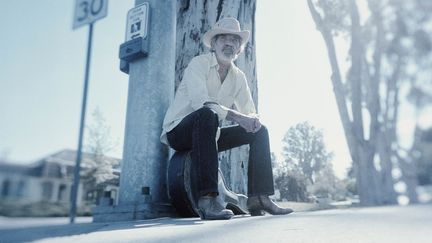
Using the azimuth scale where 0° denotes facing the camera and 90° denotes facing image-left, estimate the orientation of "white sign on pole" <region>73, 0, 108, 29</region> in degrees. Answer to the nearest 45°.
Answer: approximately 45°

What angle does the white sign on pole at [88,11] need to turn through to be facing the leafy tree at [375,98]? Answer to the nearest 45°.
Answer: approximately 90° to its left

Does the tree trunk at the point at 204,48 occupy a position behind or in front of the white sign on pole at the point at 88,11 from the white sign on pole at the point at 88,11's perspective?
behind
